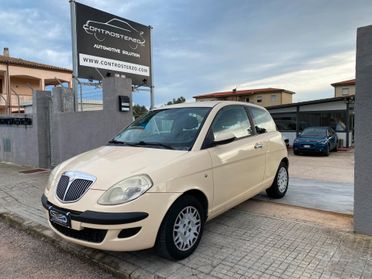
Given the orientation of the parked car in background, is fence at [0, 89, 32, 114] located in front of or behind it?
in front

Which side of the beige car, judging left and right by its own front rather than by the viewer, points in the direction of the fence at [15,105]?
right

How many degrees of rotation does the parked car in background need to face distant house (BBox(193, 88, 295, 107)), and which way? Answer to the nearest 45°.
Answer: approximately 135° to its right

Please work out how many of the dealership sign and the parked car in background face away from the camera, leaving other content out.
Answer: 0

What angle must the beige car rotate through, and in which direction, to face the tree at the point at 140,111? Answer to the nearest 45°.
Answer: approximately 135° to its right

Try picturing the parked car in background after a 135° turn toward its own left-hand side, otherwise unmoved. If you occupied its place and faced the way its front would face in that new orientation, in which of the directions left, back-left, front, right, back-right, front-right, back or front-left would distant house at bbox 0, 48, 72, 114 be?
back

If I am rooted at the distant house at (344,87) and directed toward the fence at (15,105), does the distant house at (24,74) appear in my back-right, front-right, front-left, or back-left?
front-right

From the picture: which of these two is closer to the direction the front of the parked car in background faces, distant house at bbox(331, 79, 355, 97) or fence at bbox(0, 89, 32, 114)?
the fence

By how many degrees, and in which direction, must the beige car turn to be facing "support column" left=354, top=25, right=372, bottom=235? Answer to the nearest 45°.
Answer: approximately 135° to its left

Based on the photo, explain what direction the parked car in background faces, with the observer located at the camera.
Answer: facing the viewer and to the left of the viewer

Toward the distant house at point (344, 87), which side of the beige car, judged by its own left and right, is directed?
back

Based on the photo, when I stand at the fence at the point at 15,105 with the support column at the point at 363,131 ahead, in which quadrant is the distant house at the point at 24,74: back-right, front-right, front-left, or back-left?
back-left

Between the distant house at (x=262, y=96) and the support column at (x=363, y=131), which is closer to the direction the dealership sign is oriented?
the support column

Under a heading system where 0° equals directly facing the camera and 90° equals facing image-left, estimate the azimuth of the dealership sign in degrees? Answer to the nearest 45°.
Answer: approximately 315°

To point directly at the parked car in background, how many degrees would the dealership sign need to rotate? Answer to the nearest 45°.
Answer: approximately 90° to its left

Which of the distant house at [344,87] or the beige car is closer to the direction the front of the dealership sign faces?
the beige car

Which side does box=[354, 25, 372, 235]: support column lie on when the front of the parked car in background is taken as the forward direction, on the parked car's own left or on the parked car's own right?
on the parked car's own left

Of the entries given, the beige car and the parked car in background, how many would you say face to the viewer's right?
0
